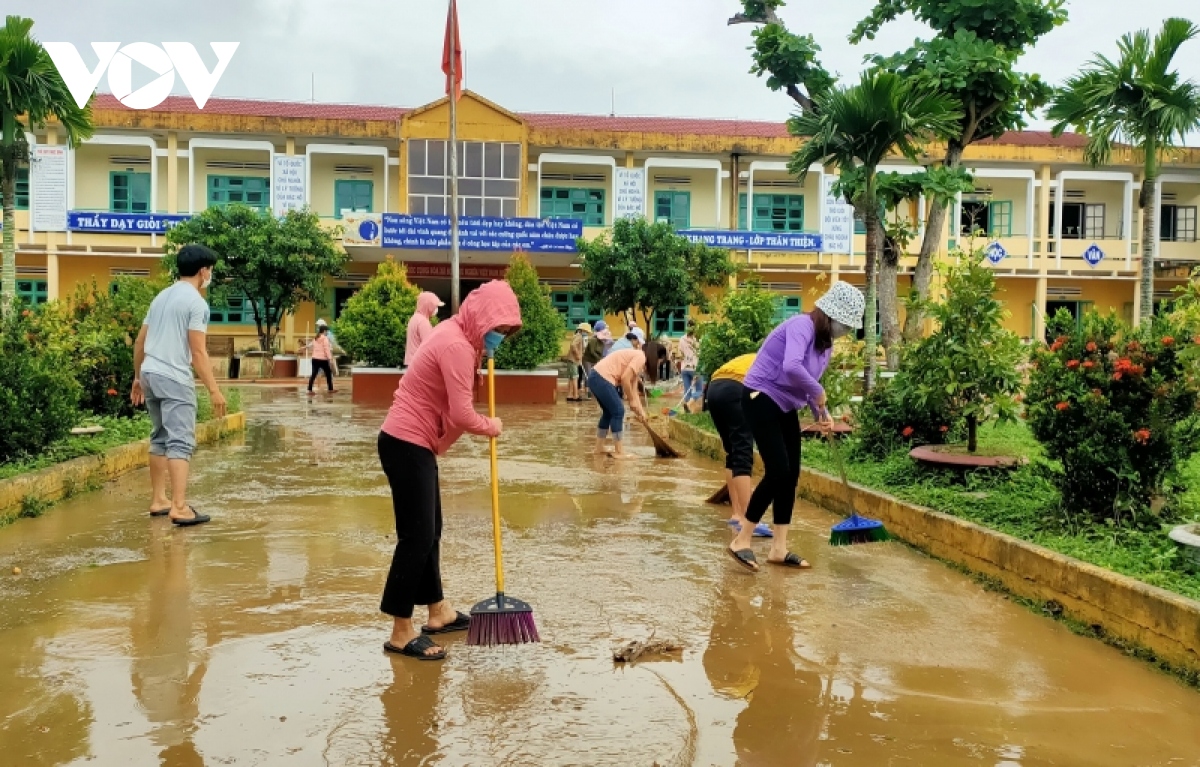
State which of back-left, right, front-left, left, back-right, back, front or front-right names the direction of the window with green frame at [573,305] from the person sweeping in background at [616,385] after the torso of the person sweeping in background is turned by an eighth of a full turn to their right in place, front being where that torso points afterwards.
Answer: back-left

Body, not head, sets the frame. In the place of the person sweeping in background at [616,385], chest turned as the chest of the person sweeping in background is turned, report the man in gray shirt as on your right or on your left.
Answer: on your right

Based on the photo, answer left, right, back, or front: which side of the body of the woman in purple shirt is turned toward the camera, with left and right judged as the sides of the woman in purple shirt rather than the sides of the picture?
right

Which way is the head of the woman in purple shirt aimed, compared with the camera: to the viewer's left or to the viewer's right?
to the viewer's right

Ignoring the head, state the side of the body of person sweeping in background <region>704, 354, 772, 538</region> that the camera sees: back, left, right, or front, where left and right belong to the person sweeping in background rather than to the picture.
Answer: right

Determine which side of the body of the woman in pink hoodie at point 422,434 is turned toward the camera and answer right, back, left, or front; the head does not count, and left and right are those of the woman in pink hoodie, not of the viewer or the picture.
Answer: right

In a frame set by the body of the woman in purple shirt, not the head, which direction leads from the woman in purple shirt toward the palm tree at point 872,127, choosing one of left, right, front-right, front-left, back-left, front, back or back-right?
left

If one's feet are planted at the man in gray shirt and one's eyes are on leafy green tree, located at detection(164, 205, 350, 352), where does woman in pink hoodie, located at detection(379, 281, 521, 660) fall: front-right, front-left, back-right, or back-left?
back-right

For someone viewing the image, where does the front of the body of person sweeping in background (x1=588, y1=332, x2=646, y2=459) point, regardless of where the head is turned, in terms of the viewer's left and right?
facing to the right of the viewer
